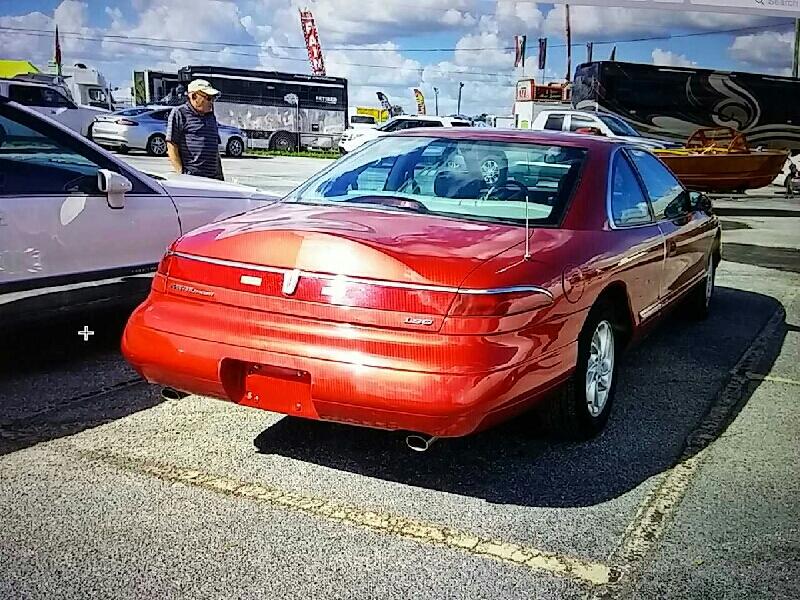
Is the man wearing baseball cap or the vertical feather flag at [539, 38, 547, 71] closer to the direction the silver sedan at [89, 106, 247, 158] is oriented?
the vertical feather flag

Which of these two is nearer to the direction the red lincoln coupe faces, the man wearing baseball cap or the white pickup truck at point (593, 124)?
the white pickup truck

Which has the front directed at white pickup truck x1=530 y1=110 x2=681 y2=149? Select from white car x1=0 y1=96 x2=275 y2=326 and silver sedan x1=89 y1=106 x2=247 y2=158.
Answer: the white car

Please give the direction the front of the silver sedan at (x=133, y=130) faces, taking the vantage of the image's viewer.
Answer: facing away from the viewer and to the right of the viewer

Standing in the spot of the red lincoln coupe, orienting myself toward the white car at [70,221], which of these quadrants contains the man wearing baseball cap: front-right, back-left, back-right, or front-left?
front-right

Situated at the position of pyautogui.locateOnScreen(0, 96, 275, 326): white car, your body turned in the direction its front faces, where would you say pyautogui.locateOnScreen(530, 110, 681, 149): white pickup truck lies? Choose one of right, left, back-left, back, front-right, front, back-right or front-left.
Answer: front

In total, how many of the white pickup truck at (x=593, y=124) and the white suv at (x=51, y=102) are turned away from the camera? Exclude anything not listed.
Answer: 0

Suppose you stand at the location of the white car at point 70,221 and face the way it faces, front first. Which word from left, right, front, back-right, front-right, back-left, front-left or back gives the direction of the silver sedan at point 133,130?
front-left

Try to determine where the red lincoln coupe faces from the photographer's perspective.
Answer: facing away from the viewer and to the right of the viewer

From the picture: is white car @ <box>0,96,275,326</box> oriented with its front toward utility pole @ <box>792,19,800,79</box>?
yes

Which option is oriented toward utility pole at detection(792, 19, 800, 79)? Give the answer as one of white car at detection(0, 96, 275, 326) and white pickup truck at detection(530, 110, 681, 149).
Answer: the white car

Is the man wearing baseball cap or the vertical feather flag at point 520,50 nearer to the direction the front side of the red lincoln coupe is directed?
the vertical feather flag

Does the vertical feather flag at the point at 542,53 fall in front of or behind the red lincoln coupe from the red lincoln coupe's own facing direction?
in front
